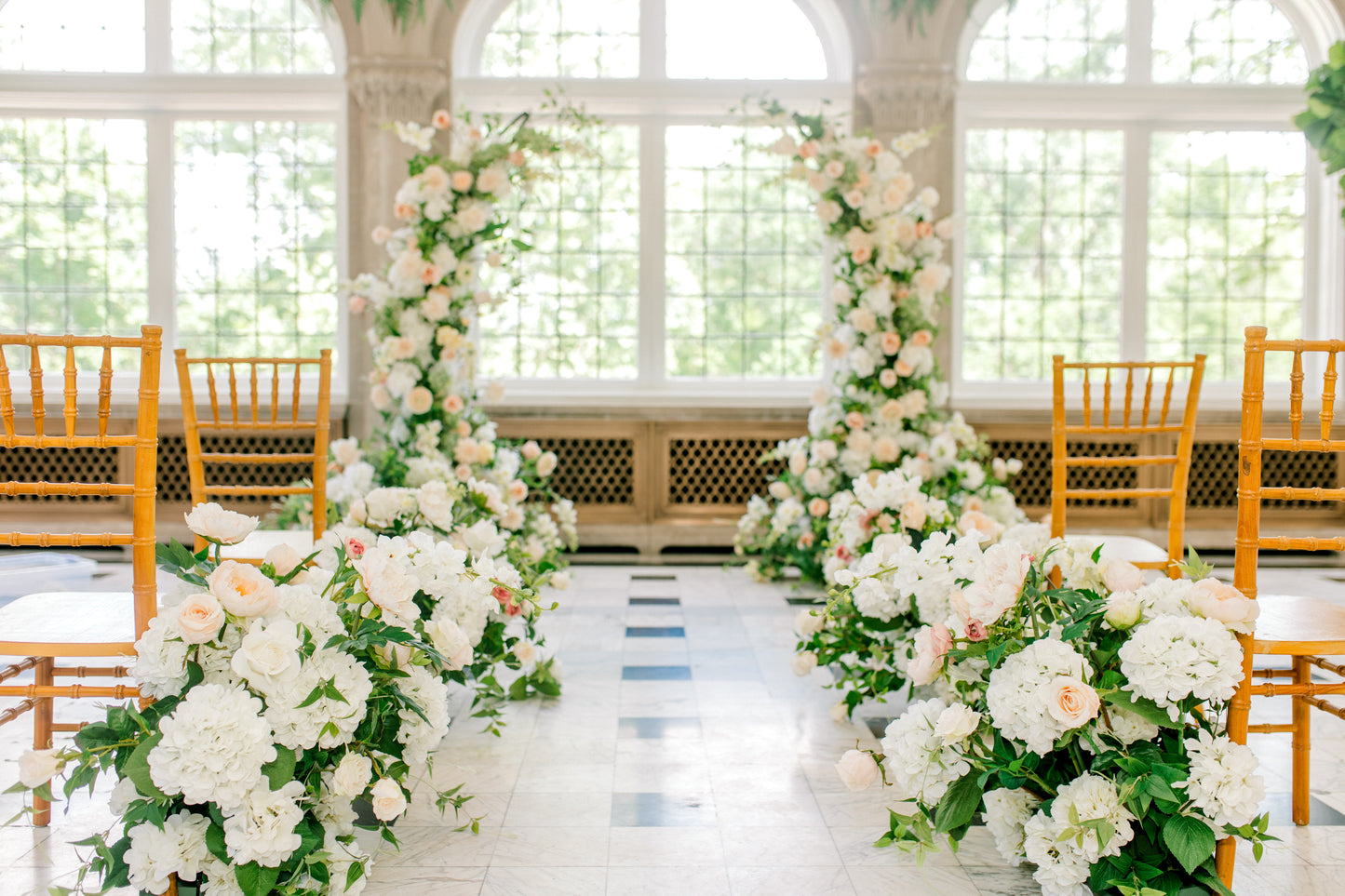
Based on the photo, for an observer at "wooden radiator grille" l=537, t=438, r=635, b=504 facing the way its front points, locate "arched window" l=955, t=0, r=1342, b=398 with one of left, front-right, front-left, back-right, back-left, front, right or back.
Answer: left

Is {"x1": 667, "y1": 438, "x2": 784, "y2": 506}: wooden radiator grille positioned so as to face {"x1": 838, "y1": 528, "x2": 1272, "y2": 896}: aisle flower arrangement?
yes

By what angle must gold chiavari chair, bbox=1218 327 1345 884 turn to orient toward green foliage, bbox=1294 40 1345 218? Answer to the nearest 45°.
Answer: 0° — it already faces it

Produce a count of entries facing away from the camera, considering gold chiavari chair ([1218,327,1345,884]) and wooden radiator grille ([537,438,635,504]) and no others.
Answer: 1

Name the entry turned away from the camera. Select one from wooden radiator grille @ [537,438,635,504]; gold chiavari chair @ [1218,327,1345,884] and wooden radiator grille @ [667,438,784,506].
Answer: the gold chiavari chair

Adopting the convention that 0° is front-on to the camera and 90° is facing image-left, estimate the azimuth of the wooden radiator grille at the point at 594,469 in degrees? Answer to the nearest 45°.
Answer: approximately 0°

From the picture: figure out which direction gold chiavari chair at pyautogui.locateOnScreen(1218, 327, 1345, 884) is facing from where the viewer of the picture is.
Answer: facing away from the viewer

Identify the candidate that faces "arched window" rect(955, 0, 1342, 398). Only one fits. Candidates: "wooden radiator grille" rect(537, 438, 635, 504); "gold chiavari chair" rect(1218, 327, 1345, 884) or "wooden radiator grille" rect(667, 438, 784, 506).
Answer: the gold chiavari chair
